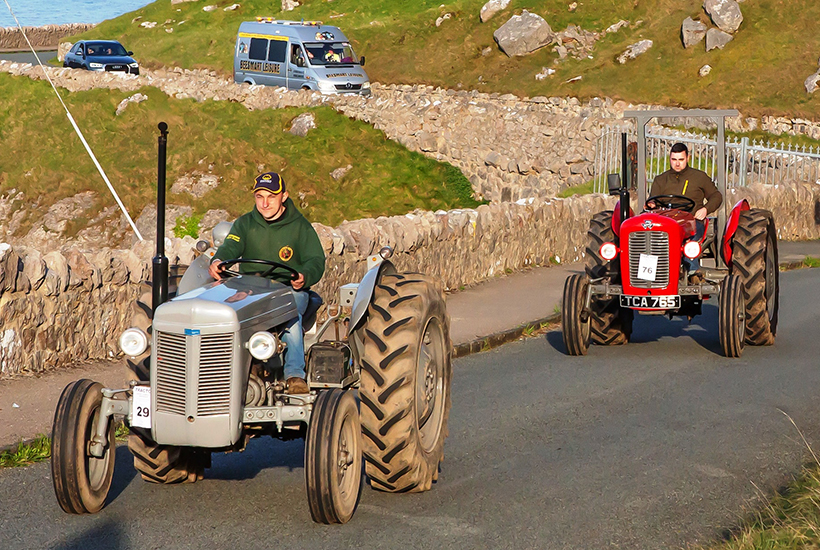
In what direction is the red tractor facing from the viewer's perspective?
toward the camera

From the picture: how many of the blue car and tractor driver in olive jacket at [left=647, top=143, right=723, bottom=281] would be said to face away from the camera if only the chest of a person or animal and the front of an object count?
0

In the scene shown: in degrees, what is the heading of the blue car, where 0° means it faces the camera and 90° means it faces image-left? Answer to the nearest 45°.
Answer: approximately 315°

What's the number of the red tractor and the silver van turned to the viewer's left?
0

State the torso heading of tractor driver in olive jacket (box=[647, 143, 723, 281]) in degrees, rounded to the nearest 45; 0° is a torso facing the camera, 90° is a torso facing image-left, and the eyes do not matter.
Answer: approximately 0°

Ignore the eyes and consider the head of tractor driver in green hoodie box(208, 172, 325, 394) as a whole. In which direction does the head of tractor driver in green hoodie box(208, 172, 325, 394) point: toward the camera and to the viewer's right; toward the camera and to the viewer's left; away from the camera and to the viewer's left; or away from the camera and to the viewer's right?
toward the camera and to the viewer's left

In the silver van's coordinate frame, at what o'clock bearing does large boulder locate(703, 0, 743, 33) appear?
The large boulder is roughly at 10 o'clock from the silver van.

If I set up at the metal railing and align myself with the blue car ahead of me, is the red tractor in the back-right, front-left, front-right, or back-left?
back-left

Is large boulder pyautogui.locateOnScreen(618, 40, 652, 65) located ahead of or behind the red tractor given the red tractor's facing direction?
behind

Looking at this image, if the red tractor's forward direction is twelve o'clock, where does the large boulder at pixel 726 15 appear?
The large boulder is roughly at 6 o'clock from the red tractor.

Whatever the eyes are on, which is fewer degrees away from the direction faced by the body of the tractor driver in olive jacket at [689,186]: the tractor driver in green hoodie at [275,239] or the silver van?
the tractor driver in green hoodie

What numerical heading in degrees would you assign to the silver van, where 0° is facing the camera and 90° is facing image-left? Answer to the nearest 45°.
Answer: approximately 315°

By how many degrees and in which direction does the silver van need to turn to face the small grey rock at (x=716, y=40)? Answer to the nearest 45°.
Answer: approximately 45° to its left

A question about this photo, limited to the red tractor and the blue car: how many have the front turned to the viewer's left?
0

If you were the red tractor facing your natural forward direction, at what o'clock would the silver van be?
The silver van is roughly at 5 o'clock from the red tractor.
